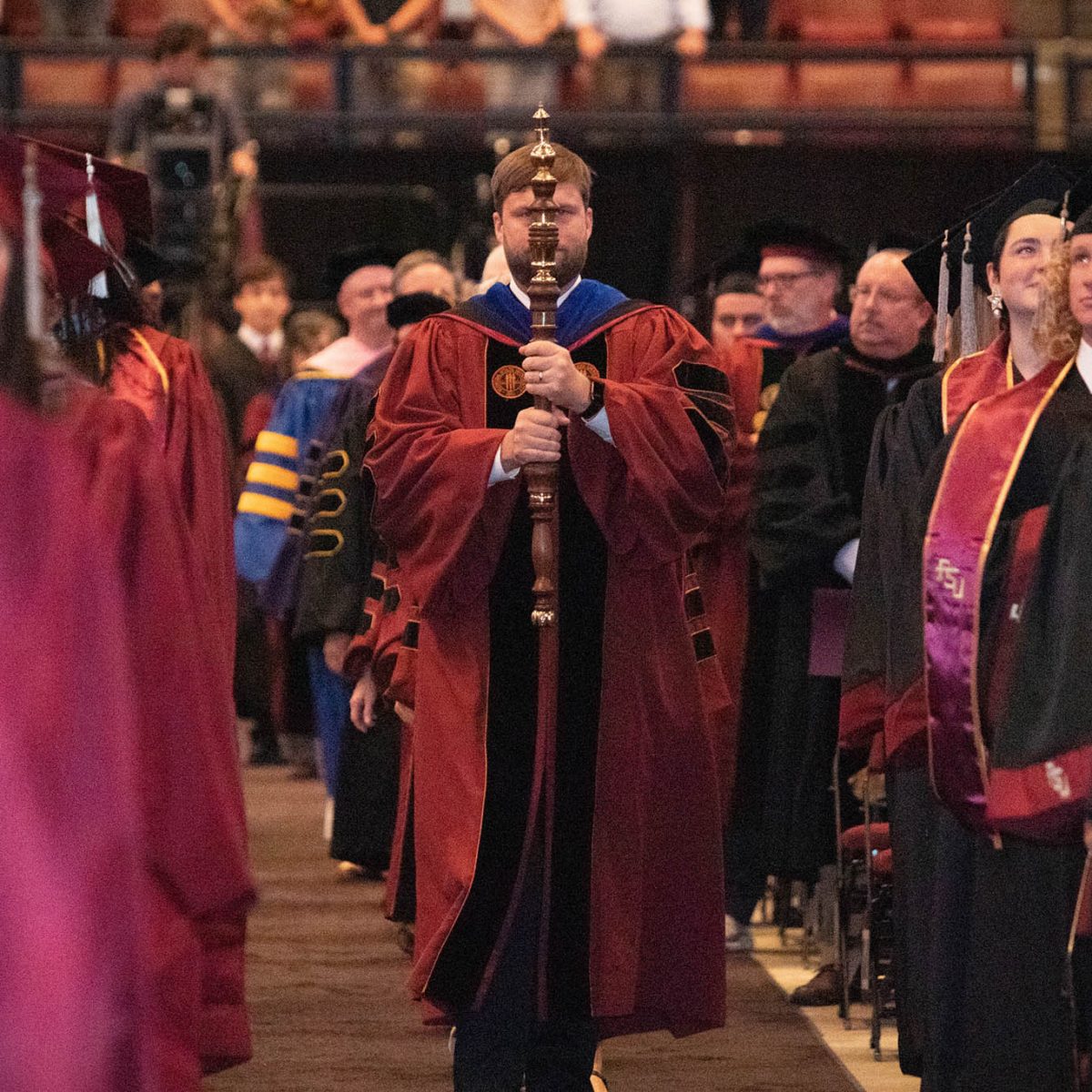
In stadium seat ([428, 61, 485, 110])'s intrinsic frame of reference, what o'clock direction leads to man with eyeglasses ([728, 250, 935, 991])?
The man with eyeglasses is roughly at 12 o'clock from the stadium seat.

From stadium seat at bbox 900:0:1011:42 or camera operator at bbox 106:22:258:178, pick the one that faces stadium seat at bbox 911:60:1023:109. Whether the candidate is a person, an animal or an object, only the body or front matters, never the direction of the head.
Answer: stadium seat at bbox 900:0:1011:42

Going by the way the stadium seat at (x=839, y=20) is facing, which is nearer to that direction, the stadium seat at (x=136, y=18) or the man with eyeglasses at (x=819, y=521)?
the man with eyeglasses

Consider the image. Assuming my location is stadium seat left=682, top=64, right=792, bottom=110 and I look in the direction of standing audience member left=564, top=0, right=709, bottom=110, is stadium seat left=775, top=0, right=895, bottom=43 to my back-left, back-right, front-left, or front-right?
back-right

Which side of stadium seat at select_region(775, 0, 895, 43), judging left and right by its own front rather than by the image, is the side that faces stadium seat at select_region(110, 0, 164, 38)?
right

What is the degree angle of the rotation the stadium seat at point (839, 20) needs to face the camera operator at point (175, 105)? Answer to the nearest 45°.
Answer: approximately 45° to its right

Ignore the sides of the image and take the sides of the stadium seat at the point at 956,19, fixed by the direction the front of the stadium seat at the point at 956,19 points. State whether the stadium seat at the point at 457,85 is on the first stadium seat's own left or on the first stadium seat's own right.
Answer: on the first stadium seat's own right

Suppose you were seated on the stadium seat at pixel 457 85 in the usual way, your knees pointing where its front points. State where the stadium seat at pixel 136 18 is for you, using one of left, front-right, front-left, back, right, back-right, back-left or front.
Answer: back-right

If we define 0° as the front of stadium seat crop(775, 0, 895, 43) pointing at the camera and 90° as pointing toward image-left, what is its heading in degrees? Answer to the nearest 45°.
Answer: approximately 0°

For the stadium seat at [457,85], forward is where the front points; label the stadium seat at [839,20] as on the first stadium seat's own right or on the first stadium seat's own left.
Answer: on the first stadium seat's own left

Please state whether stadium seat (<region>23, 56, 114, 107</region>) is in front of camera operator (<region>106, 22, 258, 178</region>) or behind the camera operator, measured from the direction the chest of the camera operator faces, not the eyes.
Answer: behind

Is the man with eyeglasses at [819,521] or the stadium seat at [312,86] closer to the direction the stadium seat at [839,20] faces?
the man with eyeglasses
